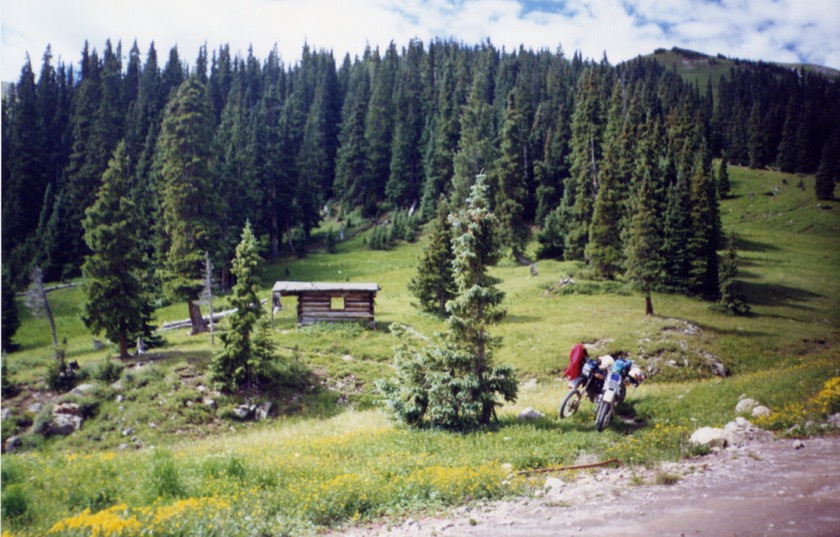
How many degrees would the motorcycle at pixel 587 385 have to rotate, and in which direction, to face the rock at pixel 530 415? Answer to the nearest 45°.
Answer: approximately 45° to its right

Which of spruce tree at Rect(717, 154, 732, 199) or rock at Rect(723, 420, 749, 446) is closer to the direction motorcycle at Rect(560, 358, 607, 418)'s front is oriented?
the rock

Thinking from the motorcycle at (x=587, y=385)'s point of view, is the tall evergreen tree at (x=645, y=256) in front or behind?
behind

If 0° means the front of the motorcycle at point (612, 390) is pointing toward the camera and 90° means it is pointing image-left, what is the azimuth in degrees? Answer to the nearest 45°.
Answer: approximately 45°

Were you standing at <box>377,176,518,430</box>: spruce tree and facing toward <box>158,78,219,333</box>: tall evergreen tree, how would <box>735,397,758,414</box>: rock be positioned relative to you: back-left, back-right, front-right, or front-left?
back-right

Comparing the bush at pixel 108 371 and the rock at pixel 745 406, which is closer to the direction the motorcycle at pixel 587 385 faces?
the bush

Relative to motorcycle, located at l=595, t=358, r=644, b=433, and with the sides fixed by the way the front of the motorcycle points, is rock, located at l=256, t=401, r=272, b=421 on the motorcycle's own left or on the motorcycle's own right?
on the motorcycle's own right
